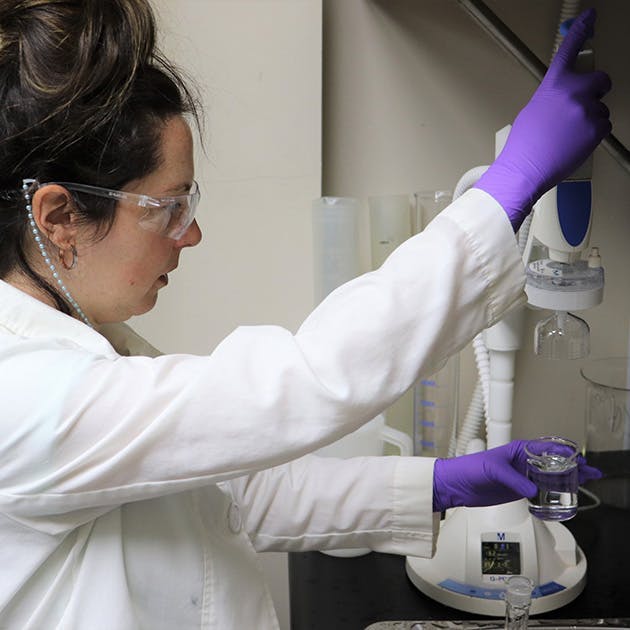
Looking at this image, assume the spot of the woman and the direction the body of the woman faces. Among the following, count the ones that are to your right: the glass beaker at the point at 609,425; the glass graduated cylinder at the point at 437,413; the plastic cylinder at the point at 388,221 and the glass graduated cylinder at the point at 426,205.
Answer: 0

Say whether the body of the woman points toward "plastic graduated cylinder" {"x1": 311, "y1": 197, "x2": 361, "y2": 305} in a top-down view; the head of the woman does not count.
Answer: no

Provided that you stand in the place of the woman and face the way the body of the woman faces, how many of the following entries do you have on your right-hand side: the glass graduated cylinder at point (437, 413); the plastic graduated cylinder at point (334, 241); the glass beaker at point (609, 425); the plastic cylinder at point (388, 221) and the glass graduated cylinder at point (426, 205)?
0

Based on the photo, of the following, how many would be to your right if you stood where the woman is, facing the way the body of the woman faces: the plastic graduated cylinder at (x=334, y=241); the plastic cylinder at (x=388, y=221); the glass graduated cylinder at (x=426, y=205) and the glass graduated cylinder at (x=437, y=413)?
0

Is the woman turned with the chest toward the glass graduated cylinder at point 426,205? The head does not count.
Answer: no

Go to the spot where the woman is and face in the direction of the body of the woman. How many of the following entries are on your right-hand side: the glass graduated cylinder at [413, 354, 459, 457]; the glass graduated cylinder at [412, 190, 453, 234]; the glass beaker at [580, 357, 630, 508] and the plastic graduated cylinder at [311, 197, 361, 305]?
0

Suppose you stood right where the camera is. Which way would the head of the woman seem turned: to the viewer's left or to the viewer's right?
to the viewer's right

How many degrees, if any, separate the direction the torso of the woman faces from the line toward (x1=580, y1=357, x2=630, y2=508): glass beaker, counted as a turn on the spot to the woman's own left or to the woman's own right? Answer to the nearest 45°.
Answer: approximately 45° to the woman's own left

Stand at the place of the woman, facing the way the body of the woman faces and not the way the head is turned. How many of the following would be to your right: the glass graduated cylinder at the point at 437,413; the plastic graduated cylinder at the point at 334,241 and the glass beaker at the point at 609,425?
0

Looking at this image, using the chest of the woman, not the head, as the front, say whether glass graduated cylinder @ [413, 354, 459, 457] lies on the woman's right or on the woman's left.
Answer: on the woman's left

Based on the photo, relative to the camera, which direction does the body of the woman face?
to the viewer's right
